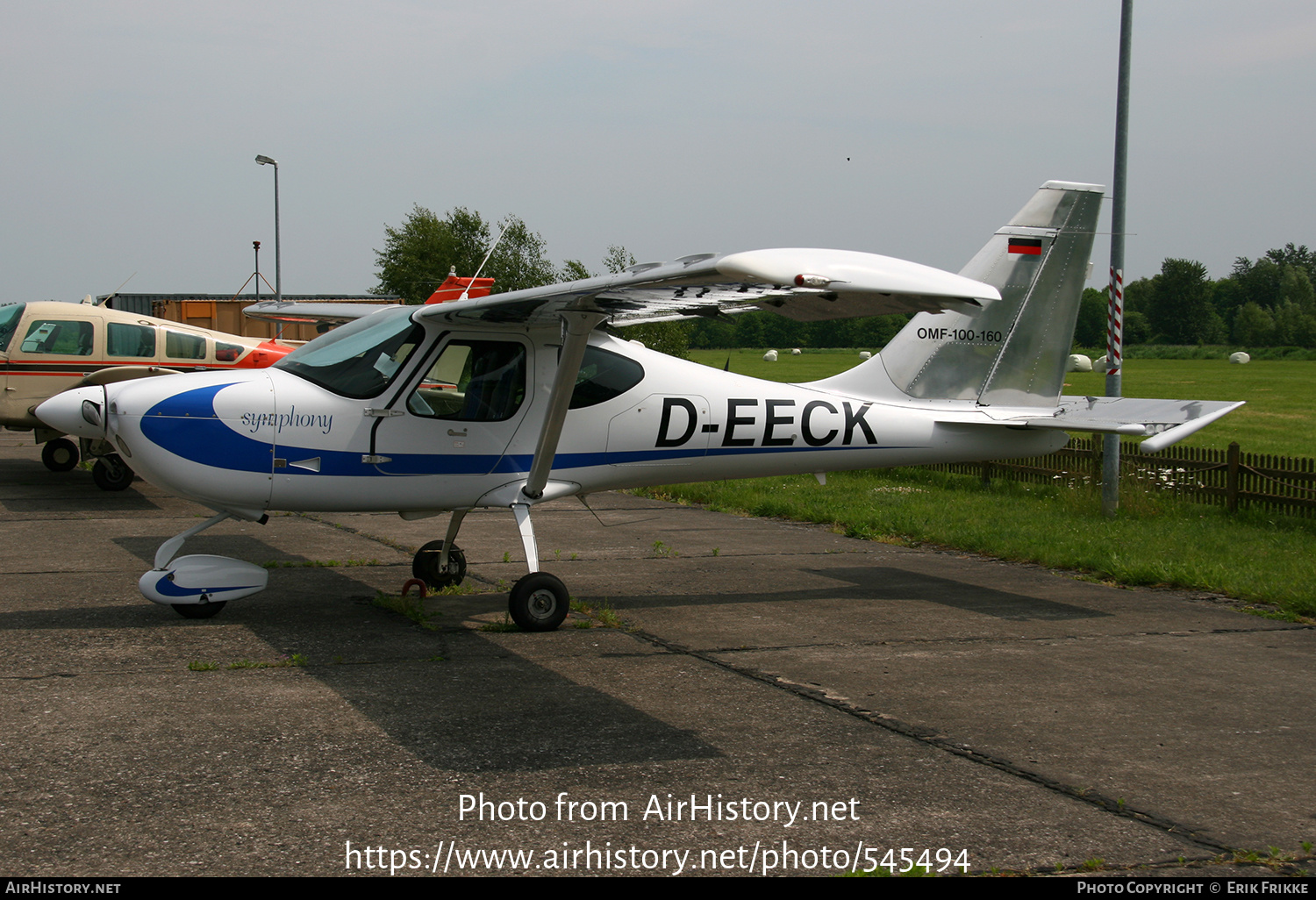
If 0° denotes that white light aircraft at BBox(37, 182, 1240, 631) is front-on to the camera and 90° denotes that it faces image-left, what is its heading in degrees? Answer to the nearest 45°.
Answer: approximately 90°

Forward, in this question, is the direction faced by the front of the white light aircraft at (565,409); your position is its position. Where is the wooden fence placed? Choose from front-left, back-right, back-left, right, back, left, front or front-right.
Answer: back-right

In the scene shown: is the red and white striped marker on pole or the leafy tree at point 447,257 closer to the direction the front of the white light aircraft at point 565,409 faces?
the leafy tree

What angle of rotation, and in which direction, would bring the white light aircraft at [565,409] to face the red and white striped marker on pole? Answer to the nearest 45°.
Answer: approximately 135° to its right

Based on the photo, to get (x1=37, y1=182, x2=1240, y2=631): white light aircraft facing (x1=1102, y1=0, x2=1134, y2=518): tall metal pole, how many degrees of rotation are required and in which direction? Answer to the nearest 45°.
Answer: approximately 135° to its right

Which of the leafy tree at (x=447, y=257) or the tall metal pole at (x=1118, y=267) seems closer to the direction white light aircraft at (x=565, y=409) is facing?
the leafy tree

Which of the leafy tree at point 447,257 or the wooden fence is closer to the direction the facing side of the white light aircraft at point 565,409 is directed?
the leafy tree
